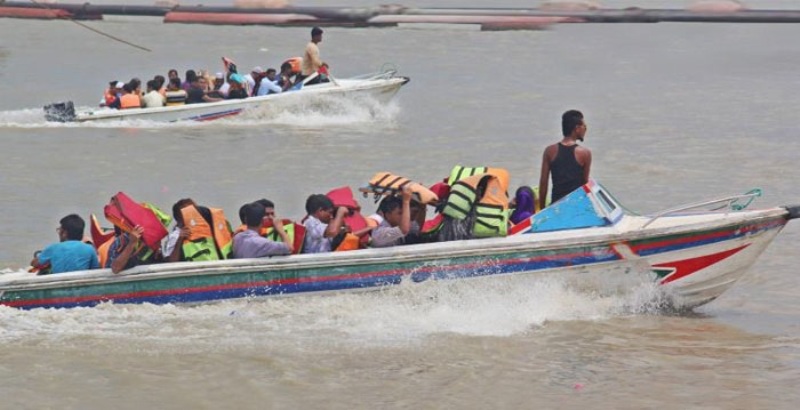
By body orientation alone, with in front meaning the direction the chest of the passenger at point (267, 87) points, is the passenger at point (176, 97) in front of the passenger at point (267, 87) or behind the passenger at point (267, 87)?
behind

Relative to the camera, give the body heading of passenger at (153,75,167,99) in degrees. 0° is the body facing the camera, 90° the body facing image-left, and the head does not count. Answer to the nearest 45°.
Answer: approximately 270°

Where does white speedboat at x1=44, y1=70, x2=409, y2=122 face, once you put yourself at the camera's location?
facing to the right of the viewer

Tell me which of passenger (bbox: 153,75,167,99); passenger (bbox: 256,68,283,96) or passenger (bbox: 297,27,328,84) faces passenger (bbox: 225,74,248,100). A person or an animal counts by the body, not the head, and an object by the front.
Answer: passenger (bbox: 153,75,167,99)

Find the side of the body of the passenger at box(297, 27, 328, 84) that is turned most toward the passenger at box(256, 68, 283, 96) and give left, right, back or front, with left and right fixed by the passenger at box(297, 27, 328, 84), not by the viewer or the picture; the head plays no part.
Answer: back

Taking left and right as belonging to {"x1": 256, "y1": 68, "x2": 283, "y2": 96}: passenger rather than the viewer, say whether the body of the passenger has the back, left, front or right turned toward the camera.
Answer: right

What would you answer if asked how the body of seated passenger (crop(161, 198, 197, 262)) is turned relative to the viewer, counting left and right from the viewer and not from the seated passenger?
facing to the right of the viewer

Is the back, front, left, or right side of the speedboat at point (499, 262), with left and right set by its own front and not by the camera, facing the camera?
right

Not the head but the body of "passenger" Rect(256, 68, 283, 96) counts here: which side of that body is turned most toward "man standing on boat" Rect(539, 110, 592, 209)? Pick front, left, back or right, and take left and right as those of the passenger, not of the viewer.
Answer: right

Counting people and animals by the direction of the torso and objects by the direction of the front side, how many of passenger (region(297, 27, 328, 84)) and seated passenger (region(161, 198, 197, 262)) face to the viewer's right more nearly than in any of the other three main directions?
2

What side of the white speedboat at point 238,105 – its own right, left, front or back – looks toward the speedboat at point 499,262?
right

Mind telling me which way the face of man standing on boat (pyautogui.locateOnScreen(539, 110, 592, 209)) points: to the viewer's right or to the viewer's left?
to the viewer's right
